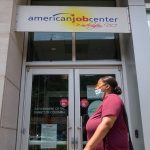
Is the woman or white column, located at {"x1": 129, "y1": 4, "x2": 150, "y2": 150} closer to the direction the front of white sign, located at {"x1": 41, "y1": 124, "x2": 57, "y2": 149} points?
the woman

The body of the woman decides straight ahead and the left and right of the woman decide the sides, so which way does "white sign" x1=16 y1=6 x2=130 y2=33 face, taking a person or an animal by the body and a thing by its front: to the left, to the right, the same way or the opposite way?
to the left

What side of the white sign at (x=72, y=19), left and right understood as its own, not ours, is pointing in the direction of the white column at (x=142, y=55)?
left

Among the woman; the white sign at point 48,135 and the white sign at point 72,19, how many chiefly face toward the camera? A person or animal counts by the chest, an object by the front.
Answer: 2

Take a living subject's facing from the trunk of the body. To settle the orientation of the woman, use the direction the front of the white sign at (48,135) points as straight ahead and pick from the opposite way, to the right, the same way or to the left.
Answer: to the right

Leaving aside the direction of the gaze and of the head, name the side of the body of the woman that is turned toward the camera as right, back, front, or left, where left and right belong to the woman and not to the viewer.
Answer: left

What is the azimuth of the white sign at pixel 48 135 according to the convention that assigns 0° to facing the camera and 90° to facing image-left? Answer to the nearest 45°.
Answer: approximately 0°

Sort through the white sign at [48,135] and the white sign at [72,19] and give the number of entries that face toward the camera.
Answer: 2

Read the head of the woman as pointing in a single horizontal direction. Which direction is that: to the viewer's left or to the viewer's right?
to the viewer's left

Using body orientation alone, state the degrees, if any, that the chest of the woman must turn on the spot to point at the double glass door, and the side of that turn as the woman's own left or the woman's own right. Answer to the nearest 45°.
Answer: approximately 45° to the woman's own right

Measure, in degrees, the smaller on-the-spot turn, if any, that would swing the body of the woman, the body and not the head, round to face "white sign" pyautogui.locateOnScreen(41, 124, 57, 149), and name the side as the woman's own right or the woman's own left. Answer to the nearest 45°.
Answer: approximately 45° to the woman's own right
